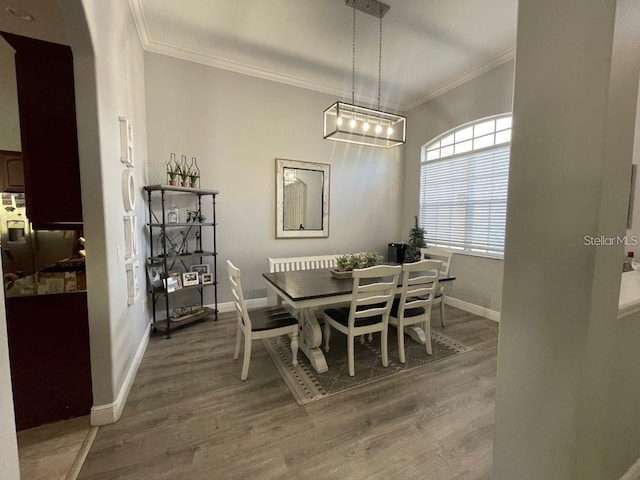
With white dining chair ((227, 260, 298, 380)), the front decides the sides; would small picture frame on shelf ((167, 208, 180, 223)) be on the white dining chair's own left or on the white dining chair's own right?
on the white dining chair's own left

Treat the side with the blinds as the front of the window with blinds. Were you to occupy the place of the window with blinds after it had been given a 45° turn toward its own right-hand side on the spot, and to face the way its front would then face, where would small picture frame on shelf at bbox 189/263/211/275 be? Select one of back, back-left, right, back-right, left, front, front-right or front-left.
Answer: front-left

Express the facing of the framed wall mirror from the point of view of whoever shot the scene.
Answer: facing the viewer and to the right of the viewer

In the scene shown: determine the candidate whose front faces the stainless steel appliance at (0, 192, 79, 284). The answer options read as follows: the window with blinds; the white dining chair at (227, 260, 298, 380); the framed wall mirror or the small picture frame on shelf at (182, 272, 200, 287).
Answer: the window with blinds

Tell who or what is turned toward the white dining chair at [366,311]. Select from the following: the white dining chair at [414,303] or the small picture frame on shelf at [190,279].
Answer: the small picture frame on shelf

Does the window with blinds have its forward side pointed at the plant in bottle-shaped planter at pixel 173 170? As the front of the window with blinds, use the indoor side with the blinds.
yes

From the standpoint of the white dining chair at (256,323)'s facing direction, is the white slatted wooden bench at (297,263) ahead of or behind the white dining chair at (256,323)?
ahead

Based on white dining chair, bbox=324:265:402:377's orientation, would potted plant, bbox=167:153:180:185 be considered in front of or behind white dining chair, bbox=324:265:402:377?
in front

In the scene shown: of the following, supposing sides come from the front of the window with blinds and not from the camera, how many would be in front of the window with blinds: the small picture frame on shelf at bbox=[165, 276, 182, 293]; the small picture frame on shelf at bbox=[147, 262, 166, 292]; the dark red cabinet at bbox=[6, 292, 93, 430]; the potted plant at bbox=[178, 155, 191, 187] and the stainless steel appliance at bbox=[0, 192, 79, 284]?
5

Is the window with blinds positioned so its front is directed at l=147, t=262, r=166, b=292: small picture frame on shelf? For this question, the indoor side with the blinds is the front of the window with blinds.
yes

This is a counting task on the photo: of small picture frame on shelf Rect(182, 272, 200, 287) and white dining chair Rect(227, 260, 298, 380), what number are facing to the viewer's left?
0

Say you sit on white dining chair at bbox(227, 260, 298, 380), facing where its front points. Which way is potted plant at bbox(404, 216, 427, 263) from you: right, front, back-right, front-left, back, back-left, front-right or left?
front

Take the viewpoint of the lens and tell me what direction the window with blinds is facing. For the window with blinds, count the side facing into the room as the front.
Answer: facing the viewer and to the left of the viewer

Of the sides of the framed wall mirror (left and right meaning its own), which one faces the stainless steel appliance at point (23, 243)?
right

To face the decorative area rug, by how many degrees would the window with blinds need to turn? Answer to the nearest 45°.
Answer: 0° — it already faces it

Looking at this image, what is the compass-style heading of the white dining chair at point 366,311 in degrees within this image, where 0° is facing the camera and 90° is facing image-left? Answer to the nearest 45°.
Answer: approximately 135°

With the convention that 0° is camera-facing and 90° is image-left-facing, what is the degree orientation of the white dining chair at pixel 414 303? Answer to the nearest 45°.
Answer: approximately 135°

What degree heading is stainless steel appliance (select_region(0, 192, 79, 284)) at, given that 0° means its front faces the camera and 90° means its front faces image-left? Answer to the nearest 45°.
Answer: approximately 315°

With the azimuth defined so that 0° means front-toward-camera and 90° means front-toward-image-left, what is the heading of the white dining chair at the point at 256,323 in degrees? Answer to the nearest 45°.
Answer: approximately 225°

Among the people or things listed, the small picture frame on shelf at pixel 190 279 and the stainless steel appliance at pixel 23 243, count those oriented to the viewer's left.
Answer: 0

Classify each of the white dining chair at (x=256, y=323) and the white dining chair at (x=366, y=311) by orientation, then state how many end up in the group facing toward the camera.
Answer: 0
